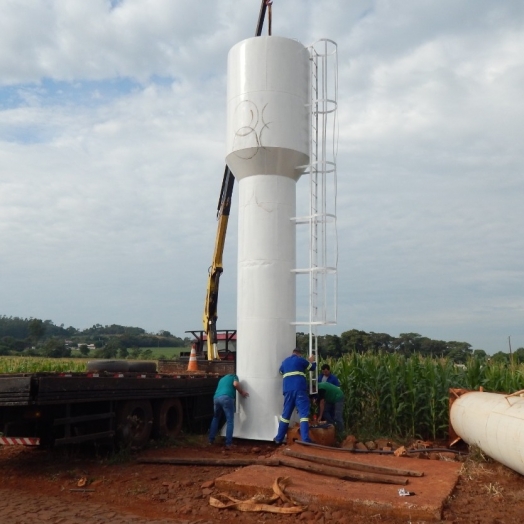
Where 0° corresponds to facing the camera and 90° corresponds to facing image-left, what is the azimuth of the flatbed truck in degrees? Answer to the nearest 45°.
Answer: approximately 225°

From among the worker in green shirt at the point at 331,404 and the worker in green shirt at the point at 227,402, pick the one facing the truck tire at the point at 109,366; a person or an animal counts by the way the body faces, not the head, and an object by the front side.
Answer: the worker in green shirt at the point at 331,404

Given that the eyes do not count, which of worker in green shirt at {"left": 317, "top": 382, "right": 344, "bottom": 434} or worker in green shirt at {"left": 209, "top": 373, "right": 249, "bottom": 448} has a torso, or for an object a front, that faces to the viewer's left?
worker in green shirt at {"left": 317, "top": 382, "right": 344, "bottom": 434}

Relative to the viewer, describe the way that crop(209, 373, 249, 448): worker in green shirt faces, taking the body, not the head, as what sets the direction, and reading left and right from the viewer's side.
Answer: facing away from the viewer and to the right of the viewer

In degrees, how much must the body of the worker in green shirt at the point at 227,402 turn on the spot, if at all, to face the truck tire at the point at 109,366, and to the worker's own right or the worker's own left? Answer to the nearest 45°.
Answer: approximately 135° to the worker's own left

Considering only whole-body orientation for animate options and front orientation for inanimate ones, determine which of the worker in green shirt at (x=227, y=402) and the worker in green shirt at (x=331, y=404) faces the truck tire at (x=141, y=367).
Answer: the worker in green shirt at (x=331, y=404)

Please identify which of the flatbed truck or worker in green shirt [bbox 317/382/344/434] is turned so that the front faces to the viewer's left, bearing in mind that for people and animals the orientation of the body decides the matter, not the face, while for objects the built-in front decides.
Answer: the worker in green shirt

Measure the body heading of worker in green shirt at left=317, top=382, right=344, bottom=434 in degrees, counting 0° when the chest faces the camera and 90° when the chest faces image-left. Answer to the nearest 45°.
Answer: approximately 90°
